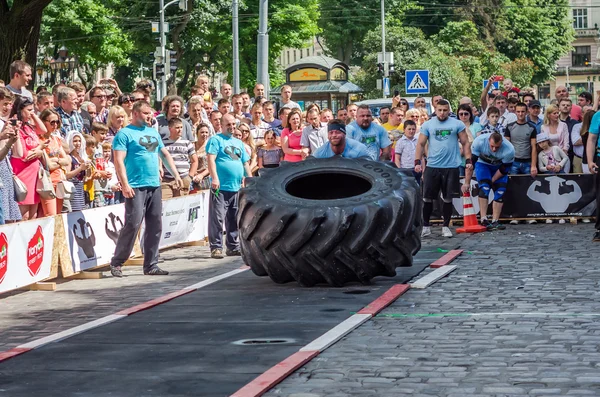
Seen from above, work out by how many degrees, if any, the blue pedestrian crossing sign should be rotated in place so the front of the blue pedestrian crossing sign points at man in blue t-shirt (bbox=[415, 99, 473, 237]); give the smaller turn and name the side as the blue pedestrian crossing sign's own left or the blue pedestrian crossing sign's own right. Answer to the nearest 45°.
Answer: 0° — it already faces them

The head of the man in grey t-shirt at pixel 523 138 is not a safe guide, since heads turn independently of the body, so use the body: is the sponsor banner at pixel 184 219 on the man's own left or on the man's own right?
on the man's own right

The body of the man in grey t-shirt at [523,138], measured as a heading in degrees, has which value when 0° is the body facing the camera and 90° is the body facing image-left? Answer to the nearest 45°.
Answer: approximately 0°

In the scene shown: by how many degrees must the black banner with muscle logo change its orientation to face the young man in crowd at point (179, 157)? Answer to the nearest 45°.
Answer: approximately 45° to its right

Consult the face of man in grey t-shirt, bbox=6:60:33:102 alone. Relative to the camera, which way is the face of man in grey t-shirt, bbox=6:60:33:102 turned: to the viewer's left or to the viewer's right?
to the viewer's right

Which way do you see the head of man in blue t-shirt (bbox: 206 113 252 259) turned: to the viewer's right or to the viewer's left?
to the viewer's right

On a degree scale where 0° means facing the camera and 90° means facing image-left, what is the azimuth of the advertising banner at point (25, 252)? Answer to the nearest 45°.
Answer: approximately 315°

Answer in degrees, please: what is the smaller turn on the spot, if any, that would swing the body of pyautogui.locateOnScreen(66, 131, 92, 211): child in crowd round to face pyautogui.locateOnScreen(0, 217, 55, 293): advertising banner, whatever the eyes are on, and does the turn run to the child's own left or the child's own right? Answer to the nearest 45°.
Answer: approximately 45° to the child's own right
